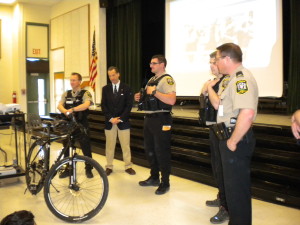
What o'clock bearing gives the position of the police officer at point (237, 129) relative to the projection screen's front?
The police officer is roughly at 12 o'clock from the projection screen.

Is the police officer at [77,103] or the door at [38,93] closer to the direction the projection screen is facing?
the police officer

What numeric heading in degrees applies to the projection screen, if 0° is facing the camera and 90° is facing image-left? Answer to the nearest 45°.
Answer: approximately 0°

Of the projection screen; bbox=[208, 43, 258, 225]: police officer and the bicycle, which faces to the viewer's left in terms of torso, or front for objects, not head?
the police officer

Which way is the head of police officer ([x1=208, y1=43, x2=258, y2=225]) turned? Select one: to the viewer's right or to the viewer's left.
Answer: to the viewer's left

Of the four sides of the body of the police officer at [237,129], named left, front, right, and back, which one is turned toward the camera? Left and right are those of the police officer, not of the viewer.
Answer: left

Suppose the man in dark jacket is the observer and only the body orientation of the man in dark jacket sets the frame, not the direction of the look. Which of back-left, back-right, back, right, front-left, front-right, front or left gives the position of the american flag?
back

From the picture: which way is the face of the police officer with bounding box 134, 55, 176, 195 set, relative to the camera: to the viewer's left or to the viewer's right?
to the viewer's left

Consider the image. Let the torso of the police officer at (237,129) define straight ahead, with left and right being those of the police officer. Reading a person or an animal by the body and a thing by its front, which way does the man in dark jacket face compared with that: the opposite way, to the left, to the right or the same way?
to the left

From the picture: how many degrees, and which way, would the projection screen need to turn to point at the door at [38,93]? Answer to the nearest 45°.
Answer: approximately 135° to its right

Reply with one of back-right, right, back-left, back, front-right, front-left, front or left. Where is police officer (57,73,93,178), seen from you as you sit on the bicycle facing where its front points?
back-left

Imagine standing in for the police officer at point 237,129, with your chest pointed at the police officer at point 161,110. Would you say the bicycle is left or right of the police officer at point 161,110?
left

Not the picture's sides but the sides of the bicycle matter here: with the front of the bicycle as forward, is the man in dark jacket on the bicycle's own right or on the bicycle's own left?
on the bicycle's own left

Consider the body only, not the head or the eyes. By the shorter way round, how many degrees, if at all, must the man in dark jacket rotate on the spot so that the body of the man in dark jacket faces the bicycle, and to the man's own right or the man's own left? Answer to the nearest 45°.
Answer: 0° — they already face it
